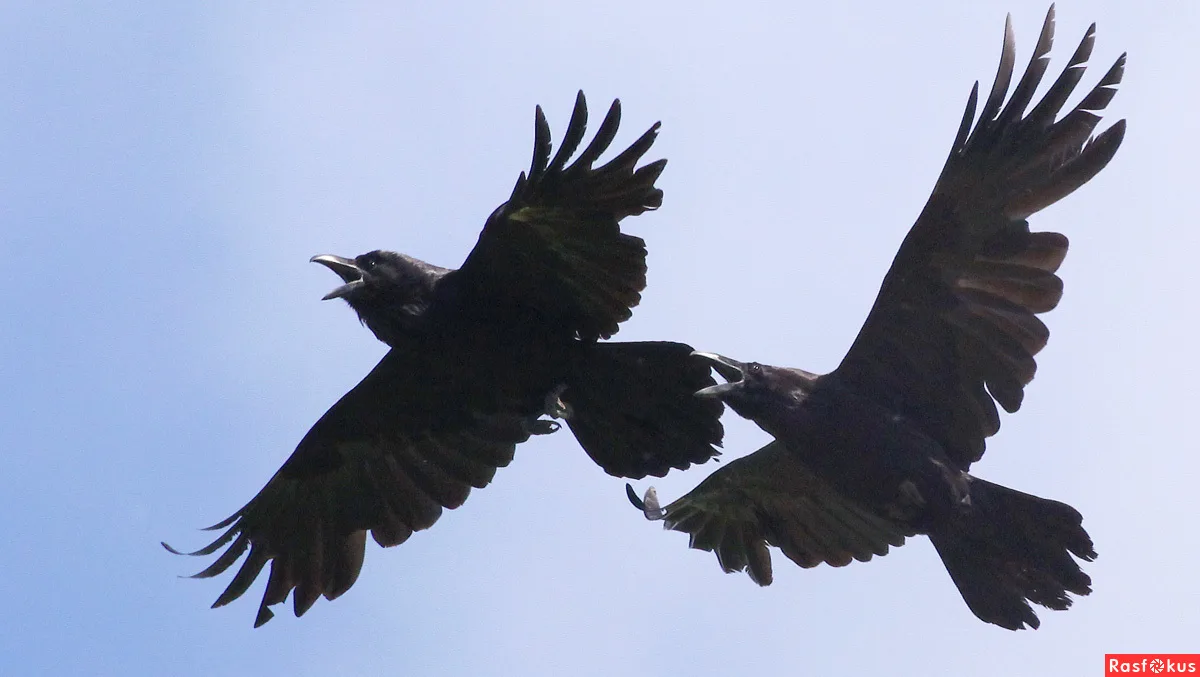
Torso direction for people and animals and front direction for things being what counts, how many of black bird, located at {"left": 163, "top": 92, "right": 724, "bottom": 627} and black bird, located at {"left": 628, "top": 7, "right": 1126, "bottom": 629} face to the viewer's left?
2

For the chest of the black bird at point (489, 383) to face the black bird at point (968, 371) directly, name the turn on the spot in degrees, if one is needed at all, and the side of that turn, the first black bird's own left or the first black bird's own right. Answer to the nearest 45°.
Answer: approximately 135° to the first black bird's own left

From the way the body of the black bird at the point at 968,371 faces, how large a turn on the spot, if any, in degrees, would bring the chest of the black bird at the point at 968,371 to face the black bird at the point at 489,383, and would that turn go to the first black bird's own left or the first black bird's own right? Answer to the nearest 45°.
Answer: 0° — it already faces it

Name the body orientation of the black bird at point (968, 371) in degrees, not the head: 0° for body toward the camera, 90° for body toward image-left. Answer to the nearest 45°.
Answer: approximately 90°

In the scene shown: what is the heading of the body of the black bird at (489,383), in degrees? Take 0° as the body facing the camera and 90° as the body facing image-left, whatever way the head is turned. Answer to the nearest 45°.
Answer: approximately 90°
